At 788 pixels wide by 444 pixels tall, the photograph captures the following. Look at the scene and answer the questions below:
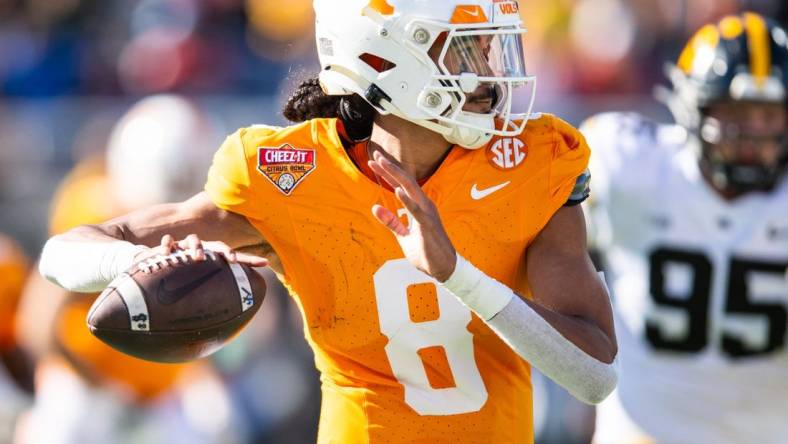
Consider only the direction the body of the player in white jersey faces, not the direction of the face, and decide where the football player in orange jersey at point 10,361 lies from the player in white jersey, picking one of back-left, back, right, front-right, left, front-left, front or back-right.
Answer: right

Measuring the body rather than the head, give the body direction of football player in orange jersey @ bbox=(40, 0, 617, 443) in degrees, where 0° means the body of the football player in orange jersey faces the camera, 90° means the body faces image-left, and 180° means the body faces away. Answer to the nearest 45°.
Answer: approximately 0°

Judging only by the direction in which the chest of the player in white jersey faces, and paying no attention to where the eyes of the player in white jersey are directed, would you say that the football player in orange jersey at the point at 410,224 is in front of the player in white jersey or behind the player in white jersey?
in front

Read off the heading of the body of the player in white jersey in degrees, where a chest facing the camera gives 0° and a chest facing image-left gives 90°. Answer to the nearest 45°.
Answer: approximately 0°

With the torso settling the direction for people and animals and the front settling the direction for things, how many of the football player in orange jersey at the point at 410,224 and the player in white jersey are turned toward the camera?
2

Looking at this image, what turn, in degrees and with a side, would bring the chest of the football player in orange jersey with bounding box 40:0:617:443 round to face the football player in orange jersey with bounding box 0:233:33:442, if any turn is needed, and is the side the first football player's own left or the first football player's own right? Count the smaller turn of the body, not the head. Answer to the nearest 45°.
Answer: approximately 135° to the first football player's own right
